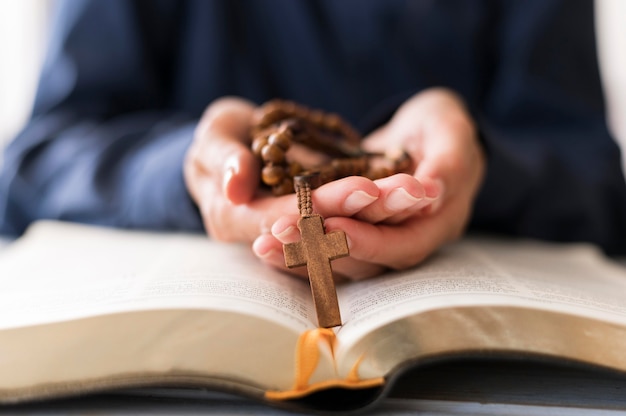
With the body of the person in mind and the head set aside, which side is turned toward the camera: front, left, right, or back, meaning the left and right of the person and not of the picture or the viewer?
front
